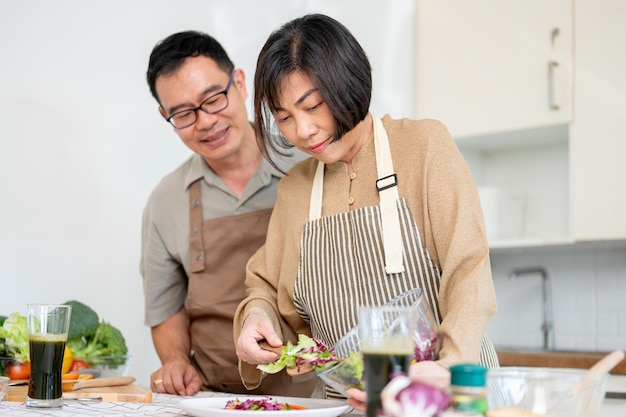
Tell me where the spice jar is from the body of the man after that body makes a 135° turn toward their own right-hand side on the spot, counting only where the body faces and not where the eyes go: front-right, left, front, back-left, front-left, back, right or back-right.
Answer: back-left

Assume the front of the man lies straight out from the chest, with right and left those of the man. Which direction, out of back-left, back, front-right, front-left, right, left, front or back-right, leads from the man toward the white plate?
front

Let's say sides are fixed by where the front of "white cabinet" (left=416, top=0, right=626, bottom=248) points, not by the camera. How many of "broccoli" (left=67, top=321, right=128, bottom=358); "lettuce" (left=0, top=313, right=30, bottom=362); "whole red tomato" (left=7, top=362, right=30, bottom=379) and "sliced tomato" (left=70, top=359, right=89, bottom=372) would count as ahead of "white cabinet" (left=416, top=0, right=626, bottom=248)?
4

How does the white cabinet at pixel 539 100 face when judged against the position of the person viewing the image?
facing the viewer and to the left of the viewer

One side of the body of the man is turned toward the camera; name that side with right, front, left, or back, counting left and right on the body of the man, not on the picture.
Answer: front

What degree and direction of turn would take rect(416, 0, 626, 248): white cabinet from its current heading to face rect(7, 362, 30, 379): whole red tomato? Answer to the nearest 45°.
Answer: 0° — it already faces it

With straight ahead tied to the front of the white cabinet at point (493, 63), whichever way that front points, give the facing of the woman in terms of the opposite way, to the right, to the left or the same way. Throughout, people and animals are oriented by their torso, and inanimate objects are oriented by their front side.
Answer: the same way

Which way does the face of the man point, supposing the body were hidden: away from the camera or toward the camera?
toward the camera

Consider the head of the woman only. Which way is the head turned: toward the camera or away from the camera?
toward the camera

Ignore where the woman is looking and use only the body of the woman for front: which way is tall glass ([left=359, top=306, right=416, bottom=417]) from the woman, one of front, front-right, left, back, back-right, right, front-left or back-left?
front-left
